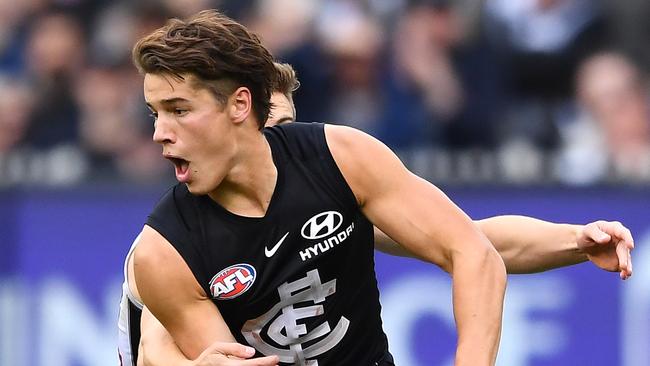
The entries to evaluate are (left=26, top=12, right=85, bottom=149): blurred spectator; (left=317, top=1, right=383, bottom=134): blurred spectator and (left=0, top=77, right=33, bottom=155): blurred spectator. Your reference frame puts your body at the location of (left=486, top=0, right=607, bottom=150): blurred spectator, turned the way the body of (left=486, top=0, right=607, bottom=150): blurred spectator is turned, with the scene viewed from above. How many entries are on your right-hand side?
3

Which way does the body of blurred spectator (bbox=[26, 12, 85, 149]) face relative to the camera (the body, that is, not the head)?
toward the camera

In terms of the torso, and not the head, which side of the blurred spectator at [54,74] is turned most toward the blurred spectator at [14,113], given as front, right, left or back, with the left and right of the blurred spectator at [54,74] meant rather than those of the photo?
right

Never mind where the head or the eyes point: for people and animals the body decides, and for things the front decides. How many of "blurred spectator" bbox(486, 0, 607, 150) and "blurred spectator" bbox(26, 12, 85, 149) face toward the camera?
2

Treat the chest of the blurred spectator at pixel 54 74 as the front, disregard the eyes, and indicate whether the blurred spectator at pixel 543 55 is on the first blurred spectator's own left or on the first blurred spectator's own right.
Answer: on the first blurred spectator's own left

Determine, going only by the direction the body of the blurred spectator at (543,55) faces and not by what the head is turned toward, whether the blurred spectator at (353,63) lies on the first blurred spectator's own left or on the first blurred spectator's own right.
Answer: on the first blurred spectator's own right

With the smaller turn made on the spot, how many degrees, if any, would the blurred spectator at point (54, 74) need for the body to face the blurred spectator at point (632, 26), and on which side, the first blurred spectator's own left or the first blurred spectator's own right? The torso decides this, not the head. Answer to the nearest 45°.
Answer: approximately 90° to the first blurred spectator's own left

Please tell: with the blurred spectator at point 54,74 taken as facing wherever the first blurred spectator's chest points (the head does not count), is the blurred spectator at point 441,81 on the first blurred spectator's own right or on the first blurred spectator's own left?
on the first blurred spectator's own left
